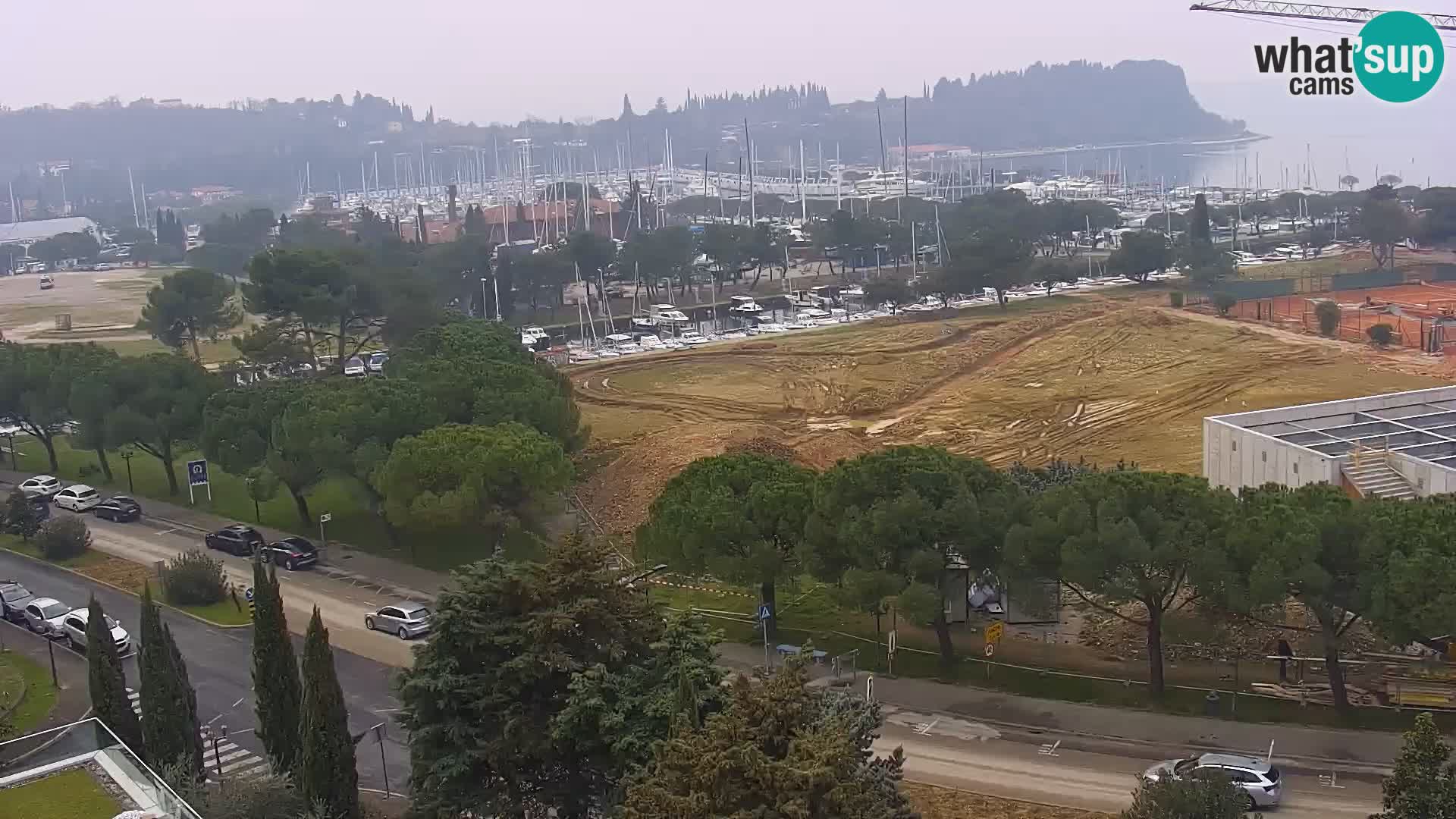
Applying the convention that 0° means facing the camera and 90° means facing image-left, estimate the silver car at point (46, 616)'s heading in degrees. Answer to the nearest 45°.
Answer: approximately 315°

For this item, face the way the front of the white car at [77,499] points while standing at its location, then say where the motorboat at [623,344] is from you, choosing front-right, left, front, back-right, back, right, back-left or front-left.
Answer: right

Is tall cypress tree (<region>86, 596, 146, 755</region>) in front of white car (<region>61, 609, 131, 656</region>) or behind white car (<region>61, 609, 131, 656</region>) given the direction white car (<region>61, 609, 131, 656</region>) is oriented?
in front

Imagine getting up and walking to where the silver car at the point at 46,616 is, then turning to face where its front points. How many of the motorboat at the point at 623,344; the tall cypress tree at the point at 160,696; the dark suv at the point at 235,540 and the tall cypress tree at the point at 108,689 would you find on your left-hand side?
2

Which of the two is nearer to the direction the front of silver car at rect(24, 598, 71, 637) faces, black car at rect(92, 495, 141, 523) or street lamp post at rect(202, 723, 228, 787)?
the street lamp post

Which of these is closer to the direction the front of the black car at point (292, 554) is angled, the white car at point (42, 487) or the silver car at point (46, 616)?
the white car

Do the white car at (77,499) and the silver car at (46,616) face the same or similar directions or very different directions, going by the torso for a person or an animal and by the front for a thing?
very different directions

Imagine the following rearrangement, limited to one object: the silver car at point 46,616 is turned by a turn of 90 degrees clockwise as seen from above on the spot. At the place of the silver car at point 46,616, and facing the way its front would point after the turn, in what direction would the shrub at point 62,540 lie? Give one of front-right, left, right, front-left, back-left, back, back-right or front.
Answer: back-right
